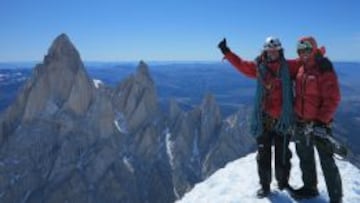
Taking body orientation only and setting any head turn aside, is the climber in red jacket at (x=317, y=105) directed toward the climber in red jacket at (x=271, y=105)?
no

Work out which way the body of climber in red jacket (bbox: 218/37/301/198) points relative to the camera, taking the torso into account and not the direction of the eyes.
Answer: toward the camera

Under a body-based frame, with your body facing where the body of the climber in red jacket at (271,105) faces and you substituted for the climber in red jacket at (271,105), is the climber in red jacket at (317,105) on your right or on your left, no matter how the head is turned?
on your left

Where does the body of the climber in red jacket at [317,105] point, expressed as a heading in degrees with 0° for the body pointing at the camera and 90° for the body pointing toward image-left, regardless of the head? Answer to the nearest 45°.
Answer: approximately 45°

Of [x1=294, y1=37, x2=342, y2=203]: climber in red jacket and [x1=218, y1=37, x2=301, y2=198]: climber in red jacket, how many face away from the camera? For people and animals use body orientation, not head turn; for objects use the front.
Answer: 0
